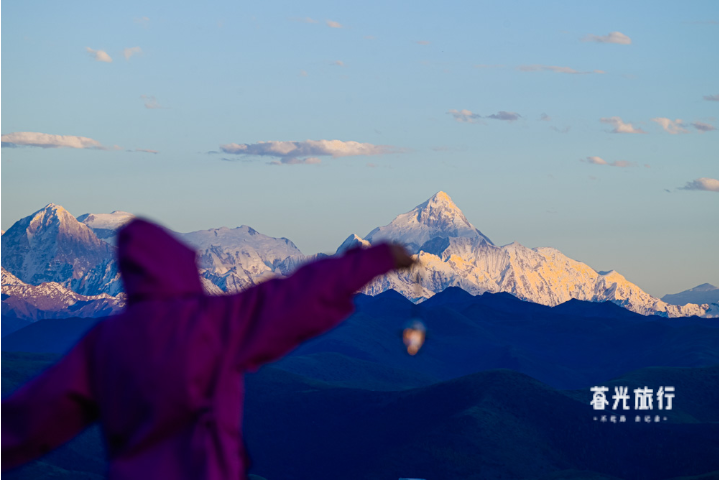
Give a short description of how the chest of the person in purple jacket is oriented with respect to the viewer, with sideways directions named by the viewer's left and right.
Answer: facing away from the viewer
